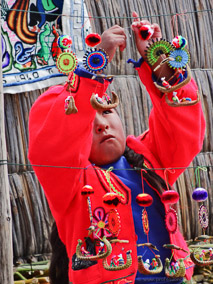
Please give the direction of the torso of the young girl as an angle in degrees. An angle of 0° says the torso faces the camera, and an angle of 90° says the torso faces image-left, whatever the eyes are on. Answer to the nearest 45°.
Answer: approximately 0°
